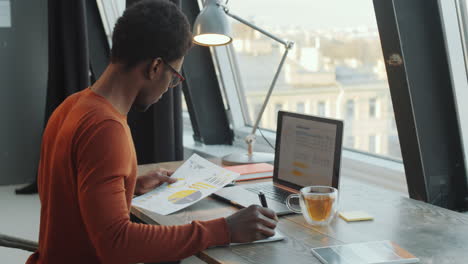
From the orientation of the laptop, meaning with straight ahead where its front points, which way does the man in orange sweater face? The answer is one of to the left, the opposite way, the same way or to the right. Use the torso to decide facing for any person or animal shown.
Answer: the opposite way

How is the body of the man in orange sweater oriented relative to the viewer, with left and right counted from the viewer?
facing away from the viewer and to the right of the viewer

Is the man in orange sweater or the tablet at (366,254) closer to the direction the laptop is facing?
the man in orange sweater

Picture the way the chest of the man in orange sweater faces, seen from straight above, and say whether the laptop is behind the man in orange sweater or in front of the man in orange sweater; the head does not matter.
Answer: in front

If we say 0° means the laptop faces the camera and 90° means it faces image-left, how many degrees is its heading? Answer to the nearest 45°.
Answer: approximately 45°

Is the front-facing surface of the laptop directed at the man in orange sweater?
yes

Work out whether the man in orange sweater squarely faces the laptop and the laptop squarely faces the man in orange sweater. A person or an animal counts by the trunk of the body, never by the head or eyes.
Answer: yes
